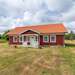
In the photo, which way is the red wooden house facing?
toward the camera
